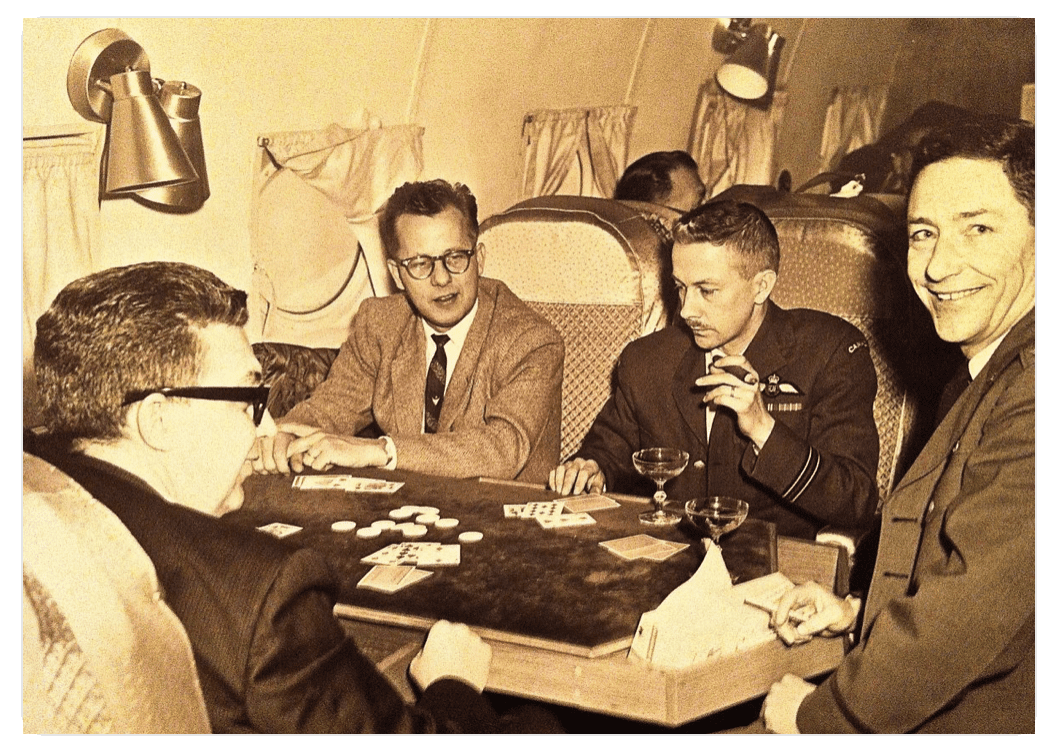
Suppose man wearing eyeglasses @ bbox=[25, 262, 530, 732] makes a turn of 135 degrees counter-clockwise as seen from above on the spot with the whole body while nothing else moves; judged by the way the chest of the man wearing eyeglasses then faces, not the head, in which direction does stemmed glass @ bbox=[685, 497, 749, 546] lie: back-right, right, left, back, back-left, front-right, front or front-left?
back

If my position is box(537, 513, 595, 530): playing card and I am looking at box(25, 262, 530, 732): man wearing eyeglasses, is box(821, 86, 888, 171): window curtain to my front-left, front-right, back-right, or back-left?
back-right

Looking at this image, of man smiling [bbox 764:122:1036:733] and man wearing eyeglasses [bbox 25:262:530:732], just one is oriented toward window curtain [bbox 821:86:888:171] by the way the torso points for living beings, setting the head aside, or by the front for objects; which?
the man wearing eyeglasses

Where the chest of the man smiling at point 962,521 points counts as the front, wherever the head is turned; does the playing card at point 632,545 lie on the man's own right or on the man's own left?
on the man's own right

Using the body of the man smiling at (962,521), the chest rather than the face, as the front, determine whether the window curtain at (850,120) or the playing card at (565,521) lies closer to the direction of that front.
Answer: the playing card

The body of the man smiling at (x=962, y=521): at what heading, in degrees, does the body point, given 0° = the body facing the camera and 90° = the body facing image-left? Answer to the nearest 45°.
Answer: approximately 45°

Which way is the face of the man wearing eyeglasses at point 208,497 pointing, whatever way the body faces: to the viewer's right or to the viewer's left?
to the viewer's right

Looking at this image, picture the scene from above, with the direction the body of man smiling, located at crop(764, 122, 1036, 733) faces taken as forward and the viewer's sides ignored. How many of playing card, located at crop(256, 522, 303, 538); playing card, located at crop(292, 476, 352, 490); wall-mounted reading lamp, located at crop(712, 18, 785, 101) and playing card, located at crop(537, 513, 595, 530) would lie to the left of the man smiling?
0

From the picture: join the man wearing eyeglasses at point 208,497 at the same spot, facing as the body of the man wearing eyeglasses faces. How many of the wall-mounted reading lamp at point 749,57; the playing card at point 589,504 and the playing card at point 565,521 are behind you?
0

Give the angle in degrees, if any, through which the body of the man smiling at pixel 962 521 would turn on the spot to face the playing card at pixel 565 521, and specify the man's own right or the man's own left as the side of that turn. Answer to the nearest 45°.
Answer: approximately 45° to the man's own right

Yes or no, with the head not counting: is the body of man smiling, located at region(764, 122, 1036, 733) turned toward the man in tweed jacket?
no

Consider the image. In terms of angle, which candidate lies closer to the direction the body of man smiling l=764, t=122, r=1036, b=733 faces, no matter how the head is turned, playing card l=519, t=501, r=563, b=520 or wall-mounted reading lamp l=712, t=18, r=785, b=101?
the playing card

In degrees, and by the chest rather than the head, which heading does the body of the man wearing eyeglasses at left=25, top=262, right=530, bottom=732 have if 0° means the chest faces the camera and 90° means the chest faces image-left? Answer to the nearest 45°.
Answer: approximately 225°

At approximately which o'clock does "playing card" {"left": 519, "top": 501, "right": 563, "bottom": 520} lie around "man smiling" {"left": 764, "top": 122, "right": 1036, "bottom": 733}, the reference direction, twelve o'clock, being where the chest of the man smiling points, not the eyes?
The playing card is roughly at 2 o'clock from the man smiling.
